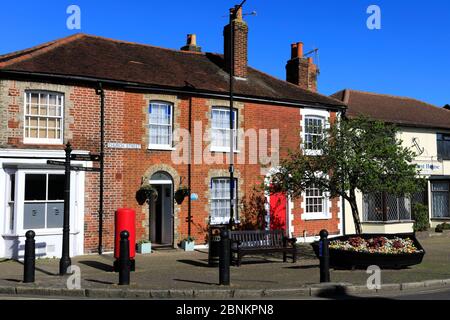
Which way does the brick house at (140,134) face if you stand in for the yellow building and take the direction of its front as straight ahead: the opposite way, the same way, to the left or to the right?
the same way

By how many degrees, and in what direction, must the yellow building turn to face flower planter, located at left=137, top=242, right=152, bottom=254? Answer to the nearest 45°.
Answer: approximately 90° to its right

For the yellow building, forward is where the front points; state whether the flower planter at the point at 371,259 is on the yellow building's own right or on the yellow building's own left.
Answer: on the yellow building's own right

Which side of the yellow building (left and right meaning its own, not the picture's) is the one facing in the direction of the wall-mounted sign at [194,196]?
right

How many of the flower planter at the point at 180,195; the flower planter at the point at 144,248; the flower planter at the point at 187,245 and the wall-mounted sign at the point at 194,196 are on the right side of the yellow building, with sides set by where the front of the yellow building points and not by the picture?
4

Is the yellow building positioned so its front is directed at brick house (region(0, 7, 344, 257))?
no

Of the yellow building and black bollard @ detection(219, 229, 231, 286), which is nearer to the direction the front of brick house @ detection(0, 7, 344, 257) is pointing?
the black bollard

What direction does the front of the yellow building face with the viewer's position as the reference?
facing the viewer and to the right of the viewer

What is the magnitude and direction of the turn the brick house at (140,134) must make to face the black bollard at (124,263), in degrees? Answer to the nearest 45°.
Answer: approximately 45° to its right

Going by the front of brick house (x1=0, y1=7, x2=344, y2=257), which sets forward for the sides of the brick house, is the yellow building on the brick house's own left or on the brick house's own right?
on the brick house's own left

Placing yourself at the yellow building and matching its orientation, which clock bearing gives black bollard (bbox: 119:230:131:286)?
The black bollard is roughly at 2 o'clock from the yellow building.

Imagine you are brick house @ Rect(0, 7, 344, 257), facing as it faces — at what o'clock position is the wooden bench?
The wooden bench is roughly at 12 o'clock from the brick house.

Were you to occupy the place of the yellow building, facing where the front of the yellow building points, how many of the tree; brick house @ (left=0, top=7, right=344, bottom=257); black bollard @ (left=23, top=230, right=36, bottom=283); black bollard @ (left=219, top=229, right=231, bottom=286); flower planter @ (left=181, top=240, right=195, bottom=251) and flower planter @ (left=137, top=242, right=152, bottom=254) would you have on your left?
0

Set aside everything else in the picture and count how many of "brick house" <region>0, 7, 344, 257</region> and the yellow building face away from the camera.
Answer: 0
